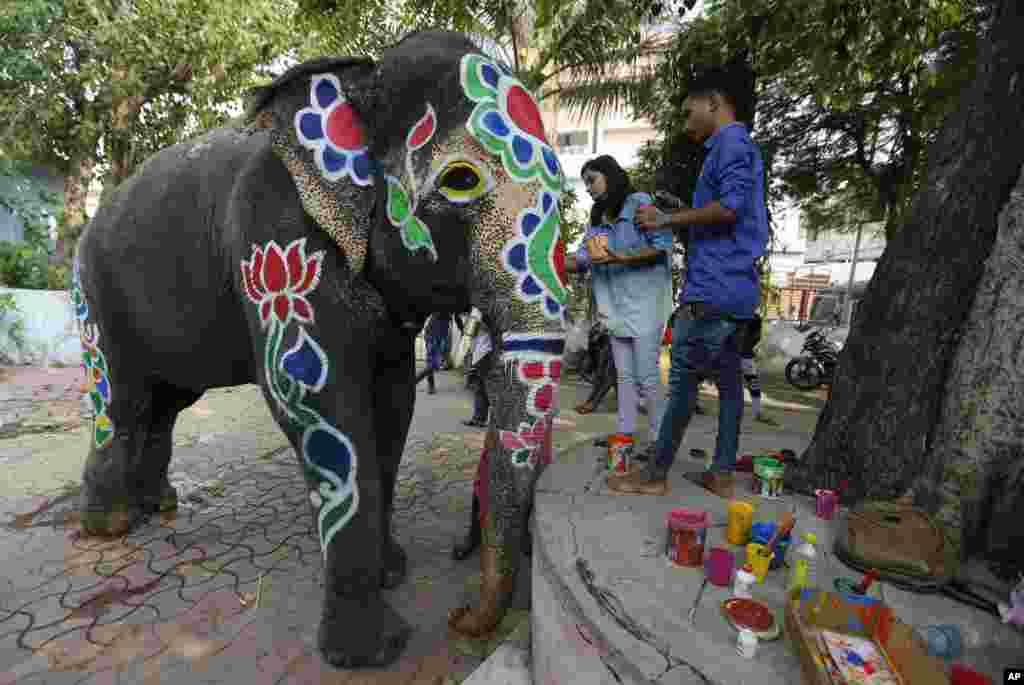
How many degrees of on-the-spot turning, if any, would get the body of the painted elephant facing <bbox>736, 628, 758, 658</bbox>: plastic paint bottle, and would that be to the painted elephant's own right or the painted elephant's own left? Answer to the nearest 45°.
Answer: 0° — it already faces it

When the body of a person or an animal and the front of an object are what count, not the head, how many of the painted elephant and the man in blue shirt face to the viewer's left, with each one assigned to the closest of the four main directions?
1

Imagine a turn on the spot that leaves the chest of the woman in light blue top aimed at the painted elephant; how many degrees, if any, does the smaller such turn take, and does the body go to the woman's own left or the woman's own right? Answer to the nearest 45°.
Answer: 0° — they already face it

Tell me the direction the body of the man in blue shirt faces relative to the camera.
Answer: to the viewer's left

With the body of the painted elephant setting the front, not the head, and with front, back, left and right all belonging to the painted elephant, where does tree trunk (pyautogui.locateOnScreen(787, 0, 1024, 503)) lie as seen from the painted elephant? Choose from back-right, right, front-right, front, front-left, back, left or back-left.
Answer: front-left

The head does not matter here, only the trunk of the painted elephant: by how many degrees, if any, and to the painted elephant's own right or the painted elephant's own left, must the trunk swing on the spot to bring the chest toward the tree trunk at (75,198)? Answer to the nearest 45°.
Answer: approximately 180°

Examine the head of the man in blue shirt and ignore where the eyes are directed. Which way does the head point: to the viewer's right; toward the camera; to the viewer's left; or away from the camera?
to the viewer's left

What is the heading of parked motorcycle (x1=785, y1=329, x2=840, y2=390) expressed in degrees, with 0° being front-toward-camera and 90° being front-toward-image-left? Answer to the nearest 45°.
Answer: approximately 45°

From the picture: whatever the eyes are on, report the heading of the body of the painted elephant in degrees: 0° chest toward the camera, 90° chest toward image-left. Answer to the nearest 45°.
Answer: approximately 315°

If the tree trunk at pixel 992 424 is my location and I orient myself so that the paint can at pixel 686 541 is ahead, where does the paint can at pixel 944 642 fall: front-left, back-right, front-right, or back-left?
front-left

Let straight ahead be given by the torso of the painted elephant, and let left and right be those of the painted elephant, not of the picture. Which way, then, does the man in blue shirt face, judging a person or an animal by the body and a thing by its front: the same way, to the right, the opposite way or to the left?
the opposite way

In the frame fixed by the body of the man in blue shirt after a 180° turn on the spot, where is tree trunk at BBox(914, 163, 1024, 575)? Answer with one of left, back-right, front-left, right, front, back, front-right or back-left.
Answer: front
